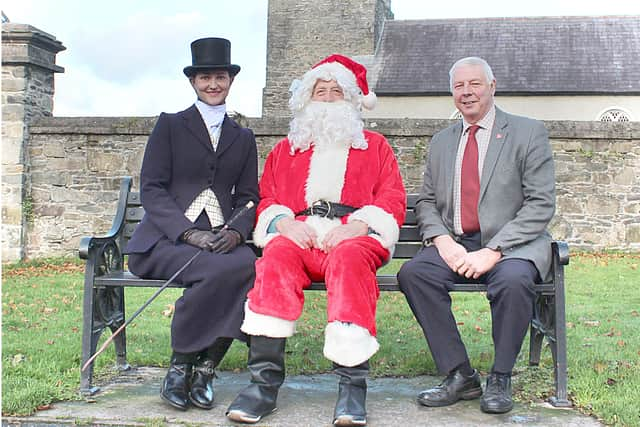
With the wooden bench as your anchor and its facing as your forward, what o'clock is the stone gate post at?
The stone gate post is roughly at 5 o'clock from the wooden bench.

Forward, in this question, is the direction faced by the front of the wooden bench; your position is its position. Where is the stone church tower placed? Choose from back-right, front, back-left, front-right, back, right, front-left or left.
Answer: back

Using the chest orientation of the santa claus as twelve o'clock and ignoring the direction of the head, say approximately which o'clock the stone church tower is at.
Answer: The stone church tower is roughly at 6 o'clock from the santa claus.

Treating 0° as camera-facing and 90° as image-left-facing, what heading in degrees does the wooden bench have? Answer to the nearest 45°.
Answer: approximately 0°

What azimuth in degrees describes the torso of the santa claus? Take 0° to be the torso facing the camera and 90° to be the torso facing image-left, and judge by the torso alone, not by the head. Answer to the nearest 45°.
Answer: approximately 0°

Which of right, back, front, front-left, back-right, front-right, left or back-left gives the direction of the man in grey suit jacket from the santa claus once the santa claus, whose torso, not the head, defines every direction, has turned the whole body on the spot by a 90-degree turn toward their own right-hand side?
back
